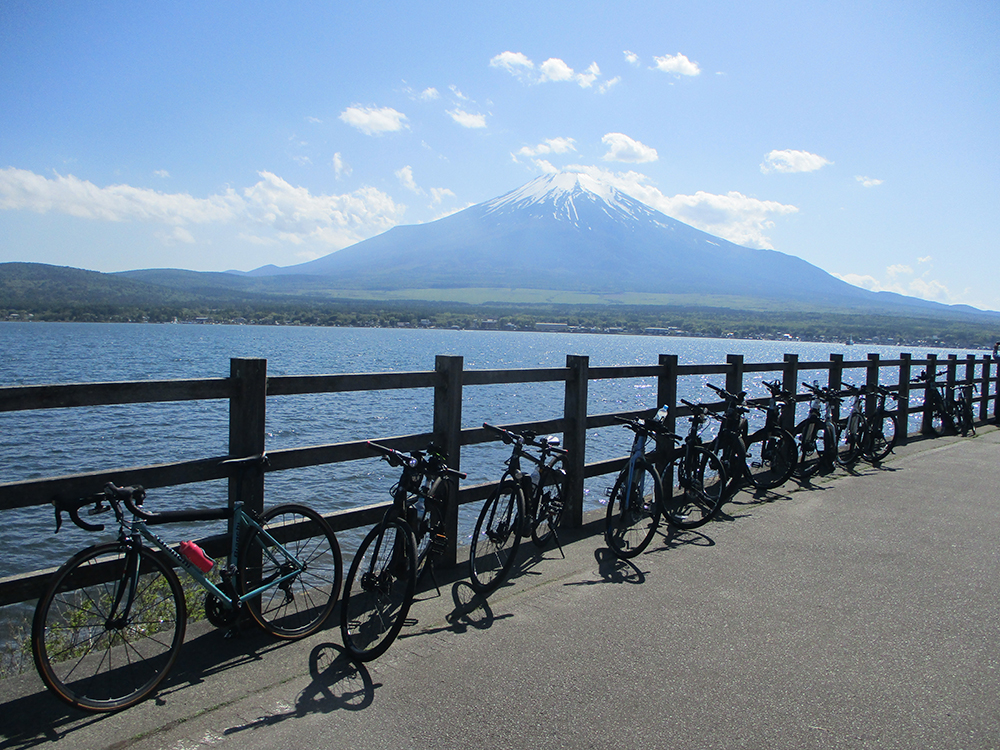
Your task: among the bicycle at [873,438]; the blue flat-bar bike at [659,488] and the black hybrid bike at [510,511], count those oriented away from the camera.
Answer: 0

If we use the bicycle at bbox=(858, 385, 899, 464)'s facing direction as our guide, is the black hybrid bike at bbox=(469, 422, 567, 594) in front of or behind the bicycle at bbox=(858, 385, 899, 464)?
in front

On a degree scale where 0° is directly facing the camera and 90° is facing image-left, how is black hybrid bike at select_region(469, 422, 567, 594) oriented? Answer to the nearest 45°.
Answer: approximately 45°

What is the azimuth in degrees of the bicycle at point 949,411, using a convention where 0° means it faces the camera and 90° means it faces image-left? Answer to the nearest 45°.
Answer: approximately 45°

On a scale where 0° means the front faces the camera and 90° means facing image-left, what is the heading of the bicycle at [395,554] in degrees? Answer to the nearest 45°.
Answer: approximately 45°

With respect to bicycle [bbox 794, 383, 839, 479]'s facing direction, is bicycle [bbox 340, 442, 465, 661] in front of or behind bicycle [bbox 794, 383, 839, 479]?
in front

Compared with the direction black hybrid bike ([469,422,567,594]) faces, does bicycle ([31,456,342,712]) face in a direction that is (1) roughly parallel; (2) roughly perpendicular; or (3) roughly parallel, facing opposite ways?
roughly parallel

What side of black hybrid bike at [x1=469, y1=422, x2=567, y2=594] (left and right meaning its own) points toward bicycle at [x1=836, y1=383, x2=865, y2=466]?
back

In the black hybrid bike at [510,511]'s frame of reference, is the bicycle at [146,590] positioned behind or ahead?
ahead

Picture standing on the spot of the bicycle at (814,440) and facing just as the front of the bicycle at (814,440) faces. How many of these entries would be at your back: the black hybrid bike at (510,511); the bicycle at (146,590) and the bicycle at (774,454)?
0

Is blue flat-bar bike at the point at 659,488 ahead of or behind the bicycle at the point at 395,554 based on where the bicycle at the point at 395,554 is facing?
behind

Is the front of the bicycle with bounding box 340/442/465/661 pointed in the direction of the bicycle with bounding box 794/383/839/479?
no

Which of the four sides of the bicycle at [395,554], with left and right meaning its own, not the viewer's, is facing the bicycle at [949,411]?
back

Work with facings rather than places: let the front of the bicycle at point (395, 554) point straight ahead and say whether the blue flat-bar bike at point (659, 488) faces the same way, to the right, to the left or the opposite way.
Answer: the same way
